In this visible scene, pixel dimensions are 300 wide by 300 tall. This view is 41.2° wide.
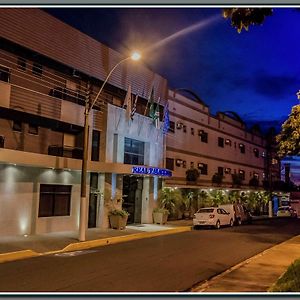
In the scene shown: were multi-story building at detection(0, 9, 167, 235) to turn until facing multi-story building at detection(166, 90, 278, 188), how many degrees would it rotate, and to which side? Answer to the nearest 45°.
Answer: approximately 90° to its left

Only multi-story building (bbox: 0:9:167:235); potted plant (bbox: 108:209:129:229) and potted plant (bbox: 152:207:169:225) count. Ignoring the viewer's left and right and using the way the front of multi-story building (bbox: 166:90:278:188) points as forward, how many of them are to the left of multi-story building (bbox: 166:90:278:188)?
0

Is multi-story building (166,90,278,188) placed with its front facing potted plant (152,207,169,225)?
no

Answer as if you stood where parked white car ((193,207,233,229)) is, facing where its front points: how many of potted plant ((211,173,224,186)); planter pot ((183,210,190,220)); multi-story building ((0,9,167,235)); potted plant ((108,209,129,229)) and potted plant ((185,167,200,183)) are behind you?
2

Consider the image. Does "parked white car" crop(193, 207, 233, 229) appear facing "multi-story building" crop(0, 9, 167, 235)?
no

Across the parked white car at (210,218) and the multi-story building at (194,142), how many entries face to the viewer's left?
0

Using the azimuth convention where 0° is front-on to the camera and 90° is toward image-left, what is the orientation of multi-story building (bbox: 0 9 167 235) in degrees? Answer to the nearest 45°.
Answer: approximately 315°

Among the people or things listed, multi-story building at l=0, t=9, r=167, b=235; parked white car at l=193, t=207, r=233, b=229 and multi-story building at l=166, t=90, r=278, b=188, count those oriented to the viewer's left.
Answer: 0

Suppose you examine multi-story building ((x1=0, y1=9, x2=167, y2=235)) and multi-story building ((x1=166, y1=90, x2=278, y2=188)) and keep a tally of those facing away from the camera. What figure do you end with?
0

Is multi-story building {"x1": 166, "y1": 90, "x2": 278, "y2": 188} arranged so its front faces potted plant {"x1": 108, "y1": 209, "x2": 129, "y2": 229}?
no

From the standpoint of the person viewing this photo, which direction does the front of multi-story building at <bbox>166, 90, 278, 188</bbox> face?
facing the viewer and to the right of the viewer

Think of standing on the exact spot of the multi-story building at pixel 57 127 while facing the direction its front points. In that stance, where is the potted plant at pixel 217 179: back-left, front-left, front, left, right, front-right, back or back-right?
left

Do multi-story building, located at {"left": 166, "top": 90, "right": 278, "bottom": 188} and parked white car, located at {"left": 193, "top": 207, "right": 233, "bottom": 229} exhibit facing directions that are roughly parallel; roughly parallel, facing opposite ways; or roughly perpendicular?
roughly perpendicular

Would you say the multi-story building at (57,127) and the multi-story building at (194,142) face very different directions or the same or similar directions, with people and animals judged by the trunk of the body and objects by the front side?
same or similar directions

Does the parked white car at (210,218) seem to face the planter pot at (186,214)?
no

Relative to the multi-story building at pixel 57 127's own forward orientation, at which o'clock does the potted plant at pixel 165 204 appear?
The potted plant is roughly at 9 o'clock from the multi-story building.
